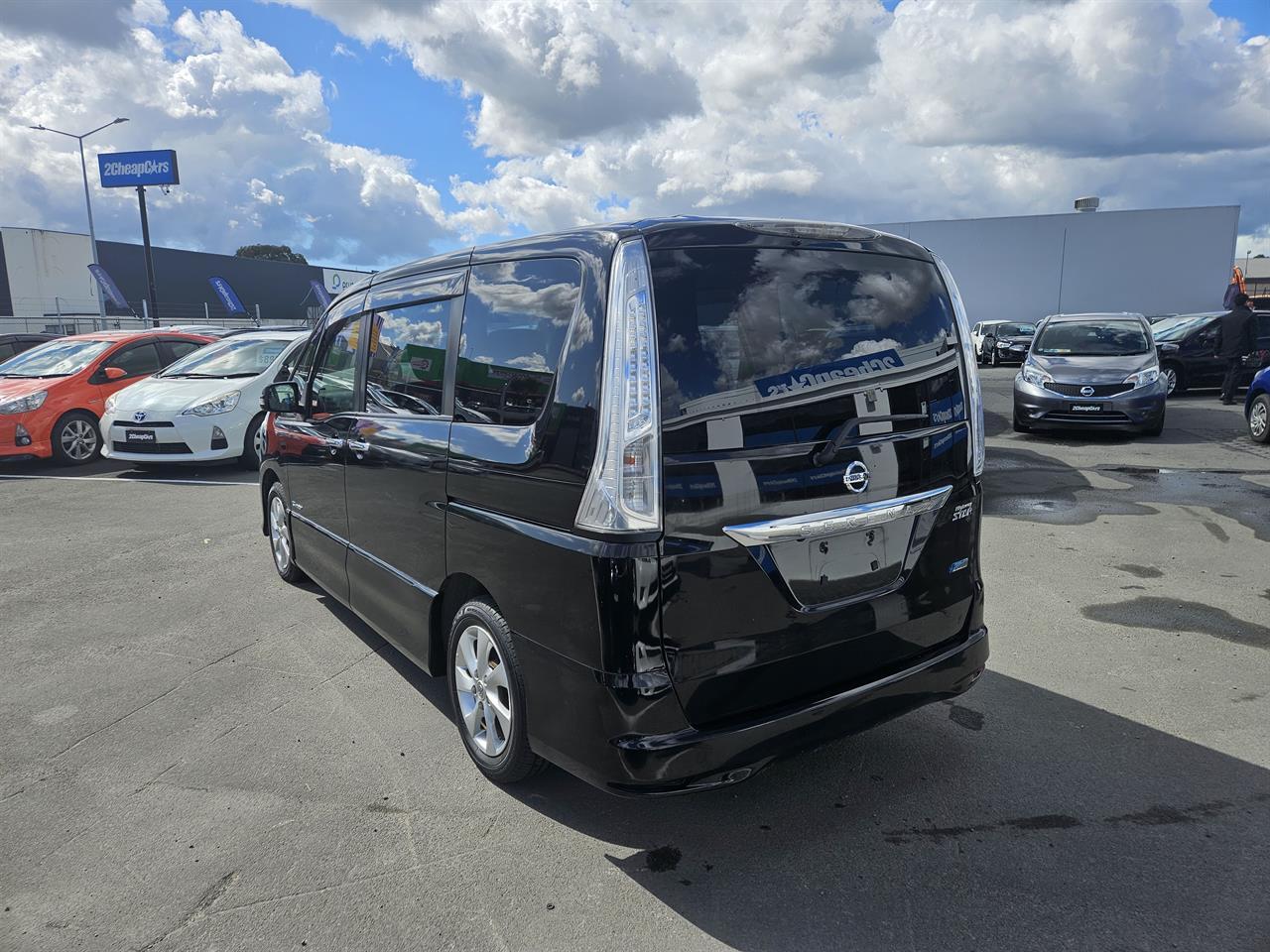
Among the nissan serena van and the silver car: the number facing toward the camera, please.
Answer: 1

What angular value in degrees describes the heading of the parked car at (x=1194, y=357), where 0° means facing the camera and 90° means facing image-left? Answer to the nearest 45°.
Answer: approximately 45°

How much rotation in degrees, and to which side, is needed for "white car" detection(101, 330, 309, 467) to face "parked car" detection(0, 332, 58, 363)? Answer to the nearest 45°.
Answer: approximately 135° to its right

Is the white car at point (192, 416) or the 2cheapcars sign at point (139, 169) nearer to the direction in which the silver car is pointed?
the white car

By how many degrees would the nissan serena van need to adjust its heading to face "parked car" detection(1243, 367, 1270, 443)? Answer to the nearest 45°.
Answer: approximately 90° to its right

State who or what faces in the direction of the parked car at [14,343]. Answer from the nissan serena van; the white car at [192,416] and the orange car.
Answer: the nissan serena van

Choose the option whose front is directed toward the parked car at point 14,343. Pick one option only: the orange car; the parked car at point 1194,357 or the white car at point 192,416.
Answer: the parked car at point 1194,357

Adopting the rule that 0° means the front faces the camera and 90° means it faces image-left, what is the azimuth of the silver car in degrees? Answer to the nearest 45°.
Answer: approximately 0°

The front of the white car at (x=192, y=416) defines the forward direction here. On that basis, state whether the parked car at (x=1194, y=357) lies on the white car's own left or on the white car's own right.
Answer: on the white car's own left

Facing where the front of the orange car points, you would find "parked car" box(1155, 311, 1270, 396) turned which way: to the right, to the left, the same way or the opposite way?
to the right

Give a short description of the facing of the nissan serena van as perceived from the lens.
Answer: facing away from the viewer and to the left of the viewer

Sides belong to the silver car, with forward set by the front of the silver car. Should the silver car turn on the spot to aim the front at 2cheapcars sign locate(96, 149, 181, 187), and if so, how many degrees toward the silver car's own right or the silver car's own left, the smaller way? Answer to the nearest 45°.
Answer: approximately 90° to the silver car's own right

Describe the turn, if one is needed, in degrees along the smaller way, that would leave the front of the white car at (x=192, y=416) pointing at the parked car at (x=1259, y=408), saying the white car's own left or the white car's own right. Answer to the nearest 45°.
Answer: approximately 90° to the white car's own left

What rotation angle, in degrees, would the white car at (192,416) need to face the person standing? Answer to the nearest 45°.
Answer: approximately 135° to its left

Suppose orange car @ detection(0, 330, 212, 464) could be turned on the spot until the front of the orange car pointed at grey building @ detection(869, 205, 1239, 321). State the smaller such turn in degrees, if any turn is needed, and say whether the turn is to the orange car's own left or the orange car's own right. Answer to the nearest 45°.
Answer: approximately 135° to the orange car's own left

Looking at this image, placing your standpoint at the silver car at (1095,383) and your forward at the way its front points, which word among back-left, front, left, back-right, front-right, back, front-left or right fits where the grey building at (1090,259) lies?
back

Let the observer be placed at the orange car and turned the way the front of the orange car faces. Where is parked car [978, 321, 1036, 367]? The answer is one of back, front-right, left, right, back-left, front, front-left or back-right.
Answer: back-left
